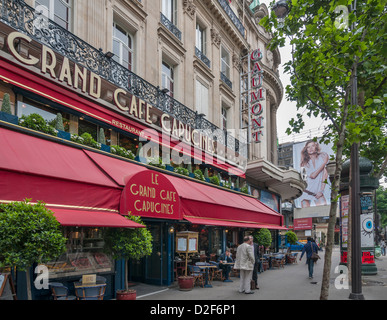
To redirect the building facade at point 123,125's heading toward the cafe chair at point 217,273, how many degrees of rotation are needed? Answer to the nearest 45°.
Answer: approximately 90° to its left

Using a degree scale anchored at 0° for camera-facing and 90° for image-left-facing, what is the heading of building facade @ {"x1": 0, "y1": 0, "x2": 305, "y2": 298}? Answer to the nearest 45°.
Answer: approximately 315°

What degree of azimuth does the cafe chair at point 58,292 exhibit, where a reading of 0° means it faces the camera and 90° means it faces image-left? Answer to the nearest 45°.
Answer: approximately 225°

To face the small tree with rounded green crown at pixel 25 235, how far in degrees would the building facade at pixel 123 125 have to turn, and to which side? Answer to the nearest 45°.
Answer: approximately 45° to its right

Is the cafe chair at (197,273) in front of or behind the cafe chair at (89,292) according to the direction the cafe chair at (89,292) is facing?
in front

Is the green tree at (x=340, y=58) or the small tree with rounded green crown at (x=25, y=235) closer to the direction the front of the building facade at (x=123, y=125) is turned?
the green tree
